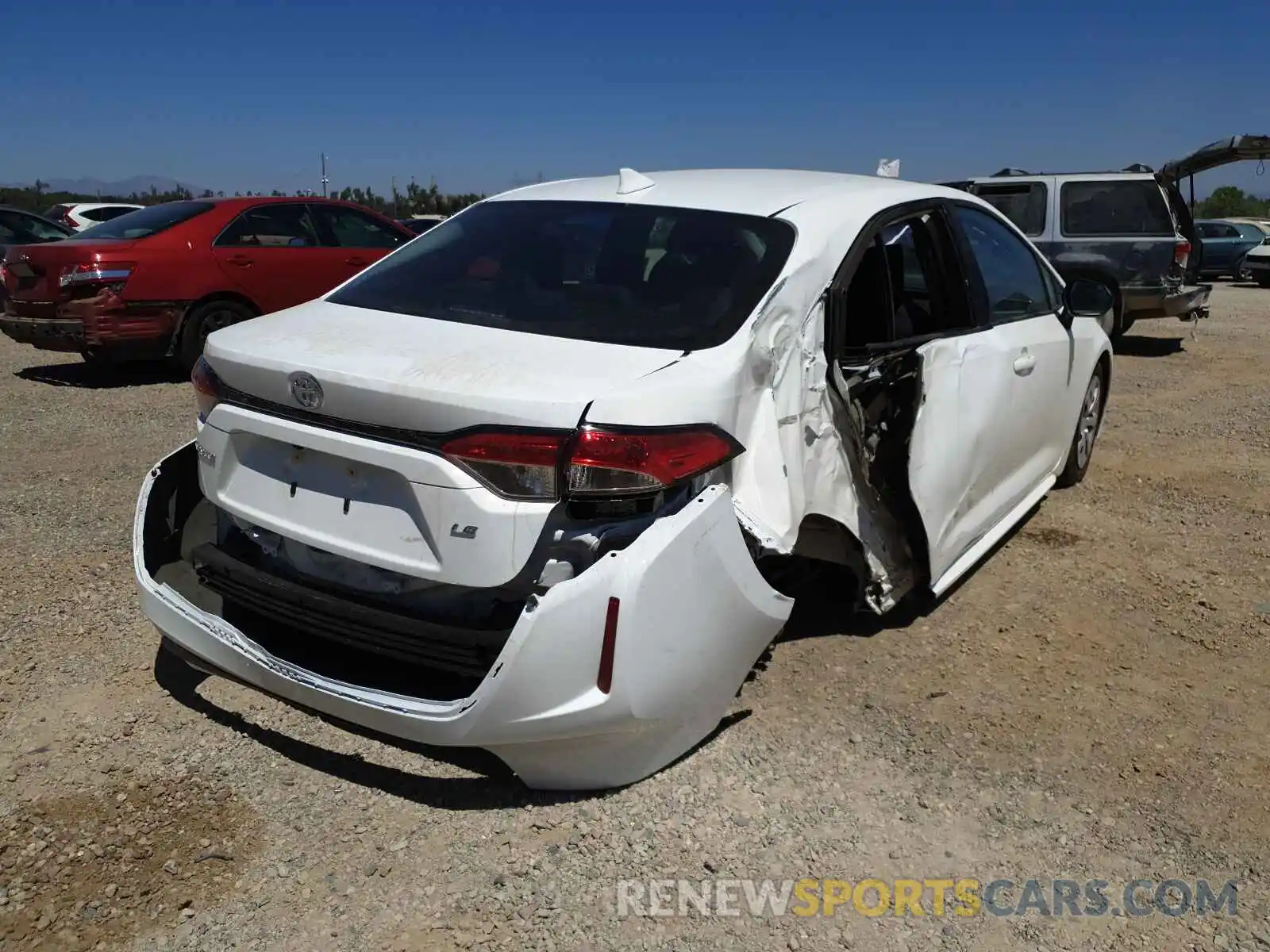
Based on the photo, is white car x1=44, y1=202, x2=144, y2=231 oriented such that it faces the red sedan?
no

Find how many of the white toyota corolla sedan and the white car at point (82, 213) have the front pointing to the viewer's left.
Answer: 0

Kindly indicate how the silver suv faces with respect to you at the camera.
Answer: facing to the left of the viewer

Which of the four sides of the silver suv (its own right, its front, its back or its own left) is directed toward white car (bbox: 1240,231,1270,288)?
right

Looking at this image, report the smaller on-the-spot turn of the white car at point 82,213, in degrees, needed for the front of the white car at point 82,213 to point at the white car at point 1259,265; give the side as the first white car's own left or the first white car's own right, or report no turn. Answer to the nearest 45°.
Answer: approximately 45° to the first white car's own right

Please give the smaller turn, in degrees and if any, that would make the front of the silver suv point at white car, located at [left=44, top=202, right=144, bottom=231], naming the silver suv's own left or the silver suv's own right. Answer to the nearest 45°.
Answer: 0° — it already faces it

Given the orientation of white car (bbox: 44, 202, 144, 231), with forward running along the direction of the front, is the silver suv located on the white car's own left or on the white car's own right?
on the white car's own right

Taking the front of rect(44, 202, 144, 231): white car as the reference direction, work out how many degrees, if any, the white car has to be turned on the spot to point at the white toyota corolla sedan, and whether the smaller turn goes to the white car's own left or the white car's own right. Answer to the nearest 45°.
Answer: approximately 135° to the white car's own right

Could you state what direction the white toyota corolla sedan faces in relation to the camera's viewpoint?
facing away from the viewer and to the right of the viewer

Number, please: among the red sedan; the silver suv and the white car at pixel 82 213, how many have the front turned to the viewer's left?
1

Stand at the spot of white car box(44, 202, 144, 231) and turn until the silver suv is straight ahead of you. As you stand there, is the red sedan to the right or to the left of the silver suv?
right

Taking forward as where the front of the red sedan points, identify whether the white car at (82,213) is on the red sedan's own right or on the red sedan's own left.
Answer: on the red sedan's own left

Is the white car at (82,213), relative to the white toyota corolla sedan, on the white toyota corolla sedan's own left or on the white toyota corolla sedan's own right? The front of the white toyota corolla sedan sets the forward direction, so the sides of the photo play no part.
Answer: on the white toyota corolla sedan's own left

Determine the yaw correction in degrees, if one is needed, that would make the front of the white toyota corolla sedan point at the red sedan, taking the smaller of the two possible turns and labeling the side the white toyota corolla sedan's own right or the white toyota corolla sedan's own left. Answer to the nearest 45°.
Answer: approximately 90° to the white toyota corolla sedan's own left

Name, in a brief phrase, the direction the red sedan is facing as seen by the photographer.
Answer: facing away from the viewer and to the right of the viewer

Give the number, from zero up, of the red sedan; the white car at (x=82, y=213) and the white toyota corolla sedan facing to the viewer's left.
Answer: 0
